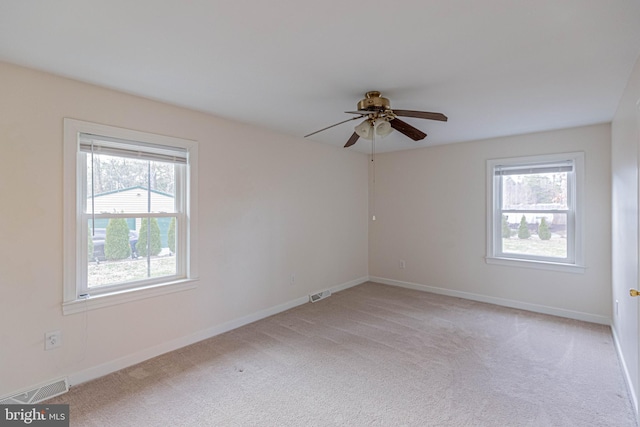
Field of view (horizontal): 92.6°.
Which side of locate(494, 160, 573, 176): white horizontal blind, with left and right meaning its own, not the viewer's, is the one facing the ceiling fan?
front

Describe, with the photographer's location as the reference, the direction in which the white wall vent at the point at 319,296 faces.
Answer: facing the viewer and to the right of the viewer

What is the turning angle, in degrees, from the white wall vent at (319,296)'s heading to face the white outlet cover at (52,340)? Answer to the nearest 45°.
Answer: approximately 90° to its right

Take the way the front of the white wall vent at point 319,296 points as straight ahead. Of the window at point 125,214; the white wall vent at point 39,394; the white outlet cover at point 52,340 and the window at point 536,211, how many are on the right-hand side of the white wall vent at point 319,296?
3

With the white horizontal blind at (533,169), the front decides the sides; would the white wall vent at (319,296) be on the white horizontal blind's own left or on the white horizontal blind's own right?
on the white horizontal blind's own right

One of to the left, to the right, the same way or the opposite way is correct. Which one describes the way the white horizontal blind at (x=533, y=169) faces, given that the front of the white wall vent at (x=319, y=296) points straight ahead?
to the right

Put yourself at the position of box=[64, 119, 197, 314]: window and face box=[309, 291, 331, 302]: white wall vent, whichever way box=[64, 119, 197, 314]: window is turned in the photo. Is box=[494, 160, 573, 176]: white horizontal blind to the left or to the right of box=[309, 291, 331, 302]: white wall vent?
right

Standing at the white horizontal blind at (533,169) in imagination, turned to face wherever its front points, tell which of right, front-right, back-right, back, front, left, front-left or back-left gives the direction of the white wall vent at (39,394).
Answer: front-right

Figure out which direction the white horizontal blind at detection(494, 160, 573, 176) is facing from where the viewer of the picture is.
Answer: facing the viewer

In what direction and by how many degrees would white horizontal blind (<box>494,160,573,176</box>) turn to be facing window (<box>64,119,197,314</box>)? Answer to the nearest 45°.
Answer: approximately 45° to its right

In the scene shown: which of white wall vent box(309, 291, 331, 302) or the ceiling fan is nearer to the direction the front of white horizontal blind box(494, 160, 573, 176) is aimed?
the ceiling fan

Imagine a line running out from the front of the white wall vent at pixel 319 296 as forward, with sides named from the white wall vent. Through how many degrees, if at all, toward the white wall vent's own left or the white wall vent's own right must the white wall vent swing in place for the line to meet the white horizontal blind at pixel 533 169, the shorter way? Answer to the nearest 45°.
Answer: approximately 45° to the white wall vent's own left

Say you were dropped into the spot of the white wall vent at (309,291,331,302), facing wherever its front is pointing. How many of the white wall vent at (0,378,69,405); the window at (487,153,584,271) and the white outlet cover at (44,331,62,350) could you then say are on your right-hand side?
2

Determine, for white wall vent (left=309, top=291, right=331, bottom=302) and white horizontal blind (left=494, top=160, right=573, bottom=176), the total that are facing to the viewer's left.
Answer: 0

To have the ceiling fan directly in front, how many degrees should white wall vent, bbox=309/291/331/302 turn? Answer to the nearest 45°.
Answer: approximately 45° to its right
